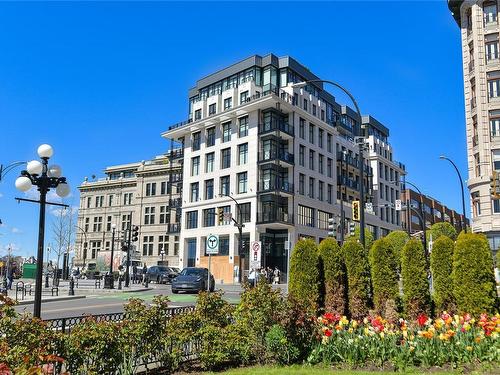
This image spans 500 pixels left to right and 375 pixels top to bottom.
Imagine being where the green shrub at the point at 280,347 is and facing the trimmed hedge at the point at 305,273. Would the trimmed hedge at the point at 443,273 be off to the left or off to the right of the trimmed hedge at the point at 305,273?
right

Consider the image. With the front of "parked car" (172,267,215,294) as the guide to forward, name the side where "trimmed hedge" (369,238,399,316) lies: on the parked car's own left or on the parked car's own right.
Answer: on the parked car's own left

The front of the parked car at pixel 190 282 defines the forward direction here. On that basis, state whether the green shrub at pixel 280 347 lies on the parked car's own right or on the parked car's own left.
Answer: on the parked car's own left

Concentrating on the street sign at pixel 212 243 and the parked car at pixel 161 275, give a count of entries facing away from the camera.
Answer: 0

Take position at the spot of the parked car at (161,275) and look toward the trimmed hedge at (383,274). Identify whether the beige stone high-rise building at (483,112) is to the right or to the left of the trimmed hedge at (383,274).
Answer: left

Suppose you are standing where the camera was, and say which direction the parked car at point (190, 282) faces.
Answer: facing the viewer and to the left of the viewer

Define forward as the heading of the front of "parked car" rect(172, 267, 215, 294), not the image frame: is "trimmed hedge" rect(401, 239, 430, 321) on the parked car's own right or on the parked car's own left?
on the parked car's own left

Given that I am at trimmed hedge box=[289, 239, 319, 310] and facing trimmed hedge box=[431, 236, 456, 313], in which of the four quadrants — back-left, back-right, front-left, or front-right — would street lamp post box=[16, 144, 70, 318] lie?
back-right

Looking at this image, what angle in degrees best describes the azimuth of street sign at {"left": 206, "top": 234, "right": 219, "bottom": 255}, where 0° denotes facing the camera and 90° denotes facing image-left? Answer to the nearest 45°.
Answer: approximately 0°
